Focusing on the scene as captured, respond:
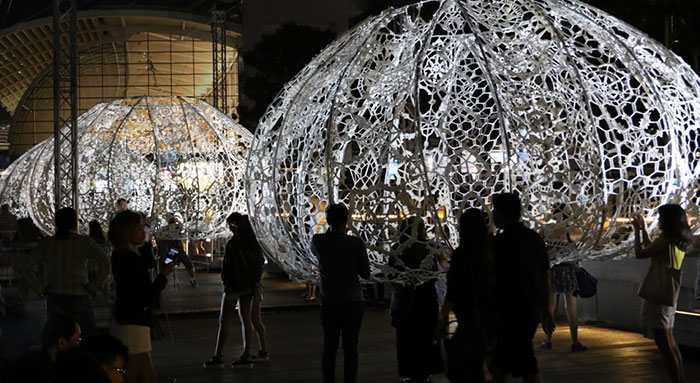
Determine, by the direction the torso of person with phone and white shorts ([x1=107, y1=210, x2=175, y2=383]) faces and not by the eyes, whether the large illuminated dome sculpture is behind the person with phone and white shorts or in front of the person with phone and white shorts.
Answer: in front

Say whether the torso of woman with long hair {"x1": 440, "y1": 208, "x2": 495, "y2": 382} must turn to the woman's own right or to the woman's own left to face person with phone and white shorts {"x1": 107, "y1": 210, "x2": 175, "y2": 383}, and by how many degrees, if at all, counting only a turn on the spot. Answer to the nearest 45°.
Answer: approximately 90° to the woman's own left

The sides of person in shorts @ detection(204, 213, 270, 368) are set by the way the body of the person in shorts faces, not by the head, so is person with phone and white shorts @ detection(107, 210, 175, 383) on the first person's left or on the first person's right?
on the first person's left

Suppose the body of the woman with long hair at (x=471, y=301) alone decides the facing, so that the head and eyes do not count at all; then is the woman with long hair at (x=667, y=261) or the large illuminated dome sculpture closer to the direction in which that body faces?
the large illuminated dome sculpture

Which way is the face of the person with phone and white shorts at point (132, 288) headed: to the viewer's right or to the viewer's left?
to the viewer's right

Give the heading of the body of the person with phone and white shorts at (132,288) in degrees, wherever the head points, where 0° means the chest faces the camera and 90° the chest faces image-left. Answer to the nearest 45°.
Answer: approximately 270°

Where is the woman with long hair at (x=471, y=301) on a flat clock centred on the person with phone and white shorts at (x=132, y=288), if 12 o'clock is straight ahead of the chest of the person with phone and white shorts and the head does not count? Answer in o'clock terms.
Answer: The woman with long hair is roughly at 1 o'clock from the person with phone and white shorts.

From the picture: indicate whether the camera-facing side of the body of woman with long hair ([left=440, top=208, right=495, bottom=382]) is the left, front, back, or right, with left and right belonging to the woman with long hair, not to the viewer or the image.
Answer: back

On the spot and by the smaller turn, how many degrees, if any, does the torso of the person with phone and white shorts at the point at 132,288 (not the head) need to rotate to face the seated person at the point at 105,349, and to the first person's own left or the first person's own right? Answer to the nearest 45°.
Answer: approximately 90° to the first person's own right

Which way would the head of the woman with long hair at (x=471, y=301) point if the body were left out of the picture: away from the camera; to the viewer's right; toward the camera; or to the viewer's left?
away from the camera
